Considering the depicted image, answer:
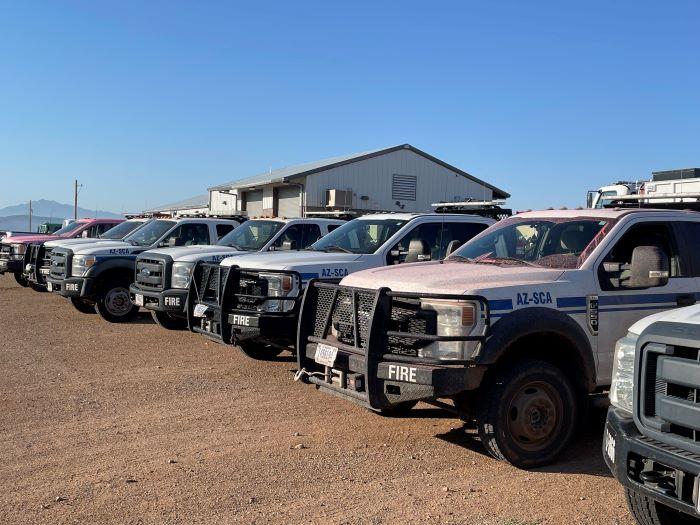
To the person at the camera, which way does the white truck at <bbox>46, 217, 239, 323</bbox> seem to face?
facing the viewer and to the left of the viewer

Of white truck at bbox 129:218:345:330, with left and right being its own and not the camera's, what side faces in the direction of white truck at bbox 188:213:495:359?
left

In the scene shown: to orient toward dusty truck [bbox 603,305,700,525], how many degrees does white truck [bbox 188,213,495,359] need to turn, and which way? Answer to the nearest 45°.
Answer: approximately 90° to its left

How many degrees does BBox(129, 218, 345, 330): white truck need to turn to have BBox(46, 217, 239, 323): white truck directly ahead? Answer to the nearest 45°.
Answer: approximately 90° to its right

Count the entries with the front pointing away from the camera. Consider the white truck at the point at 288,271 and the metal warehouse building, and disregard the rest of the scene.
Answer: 0

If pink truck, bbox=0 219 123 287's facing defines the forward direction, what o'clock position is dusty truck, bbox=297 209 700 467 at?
dusty truck, bbox=297 209 700 467 is roughly at 10 o'clock from pink truck, bbox=0 219 123 287.

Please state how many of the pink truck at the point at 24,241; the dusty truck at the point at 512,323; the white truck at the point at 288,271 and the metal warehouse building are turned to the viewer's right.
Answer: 0

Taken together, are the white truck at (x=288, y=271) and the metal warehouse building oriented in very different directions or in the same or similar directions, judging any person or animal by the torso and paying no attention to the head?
same or similar directions

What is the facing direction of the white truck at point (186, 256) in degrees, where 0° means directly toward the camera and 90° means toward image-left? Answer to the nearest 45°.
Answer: approximately 45°

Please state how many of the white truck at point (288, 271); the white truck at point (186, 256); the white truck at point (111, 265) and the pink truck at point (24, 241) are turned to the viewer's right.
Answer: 0

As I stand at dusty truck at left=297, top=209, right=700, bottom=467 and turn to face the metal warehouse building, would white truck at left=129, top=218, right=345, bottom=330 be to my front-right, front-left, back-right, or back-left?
front-left

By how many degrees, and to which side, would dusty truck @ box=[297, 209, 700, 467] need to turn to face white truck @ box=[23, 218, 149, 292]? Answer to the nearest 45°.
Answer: approximately 90° to its right

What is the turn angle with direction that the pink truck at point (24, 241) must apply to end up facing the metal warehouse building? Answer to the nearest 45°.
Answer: approximately 180°
